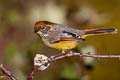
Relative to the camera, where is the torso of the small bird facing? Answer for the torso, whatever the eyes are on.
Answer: to the viewer's left
